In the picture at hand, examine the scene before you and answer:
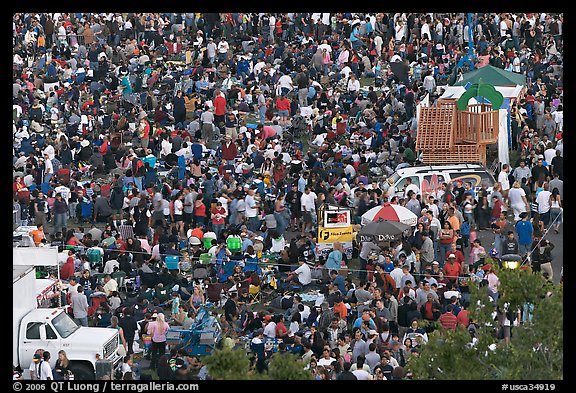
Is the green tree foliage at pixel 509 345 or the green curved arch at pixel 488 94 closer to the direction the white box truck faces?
the green tree foliage

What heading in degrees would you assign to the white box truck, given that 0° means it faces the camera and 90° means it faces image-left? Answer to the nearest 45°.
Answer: approximately 315°

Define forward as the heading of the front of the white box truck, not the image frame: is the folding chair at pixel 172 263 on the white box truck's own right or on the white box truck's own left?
on the white box truck's own left

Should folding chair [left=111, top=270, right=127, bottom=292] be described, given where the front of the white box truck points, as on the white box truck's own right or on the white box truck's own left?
on the white box truck's own left

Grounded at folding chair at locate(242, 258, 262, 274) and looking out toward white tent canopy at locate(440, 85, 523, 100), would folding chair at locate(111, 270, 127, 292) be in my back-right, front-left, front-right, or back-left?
back-left

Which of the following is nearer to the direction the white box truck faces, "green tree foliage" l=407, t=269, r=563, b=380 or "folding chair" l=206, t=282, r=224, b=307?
the green tree foliage

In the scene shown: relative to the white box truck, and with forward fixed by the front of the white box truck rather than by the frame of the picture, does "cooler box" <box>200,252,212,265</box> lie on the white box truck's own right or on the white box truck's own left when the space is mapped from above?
on the white box truck's own left
